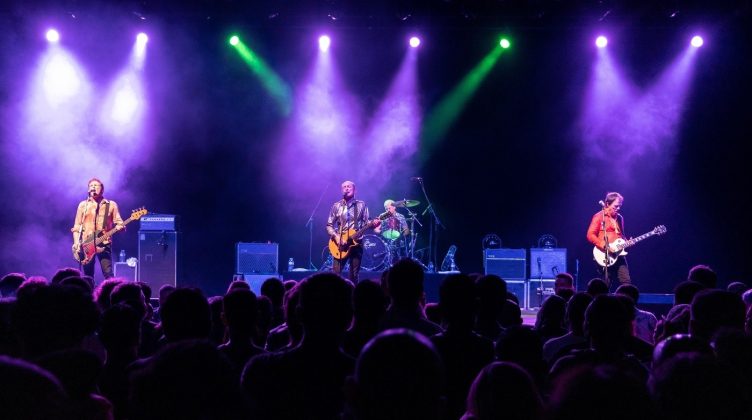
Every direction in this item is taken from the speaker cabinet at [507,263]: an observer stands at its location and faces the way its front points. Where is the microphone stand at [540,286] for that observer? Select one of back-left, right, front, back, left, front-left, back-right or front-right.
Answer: left

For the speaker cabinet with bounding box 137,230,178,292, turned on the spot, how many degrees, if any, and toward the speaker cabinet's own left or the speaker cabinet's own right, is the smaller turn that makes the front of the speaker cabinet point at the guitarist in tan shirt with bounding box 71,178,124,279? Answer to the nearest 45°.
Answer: approximately 45° to the speaker cabinet's own right

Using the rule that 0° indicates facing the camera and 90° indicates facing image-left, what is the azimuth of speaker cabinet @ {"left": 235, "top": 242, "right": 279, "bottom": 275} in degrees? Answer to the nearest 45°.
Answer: approximately 0°

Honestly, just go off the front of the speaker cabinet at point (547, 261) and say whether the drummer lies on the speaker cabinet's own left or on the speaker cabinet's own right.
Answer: on the speaker cabinet's own right

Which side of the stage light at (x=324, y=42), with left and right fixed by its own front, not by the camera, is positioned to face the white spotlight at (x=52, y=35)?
right

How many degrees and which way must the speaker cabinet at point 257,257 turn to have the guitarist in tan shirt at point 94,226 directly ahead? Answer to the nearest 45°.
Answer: approximately 90° to its right
